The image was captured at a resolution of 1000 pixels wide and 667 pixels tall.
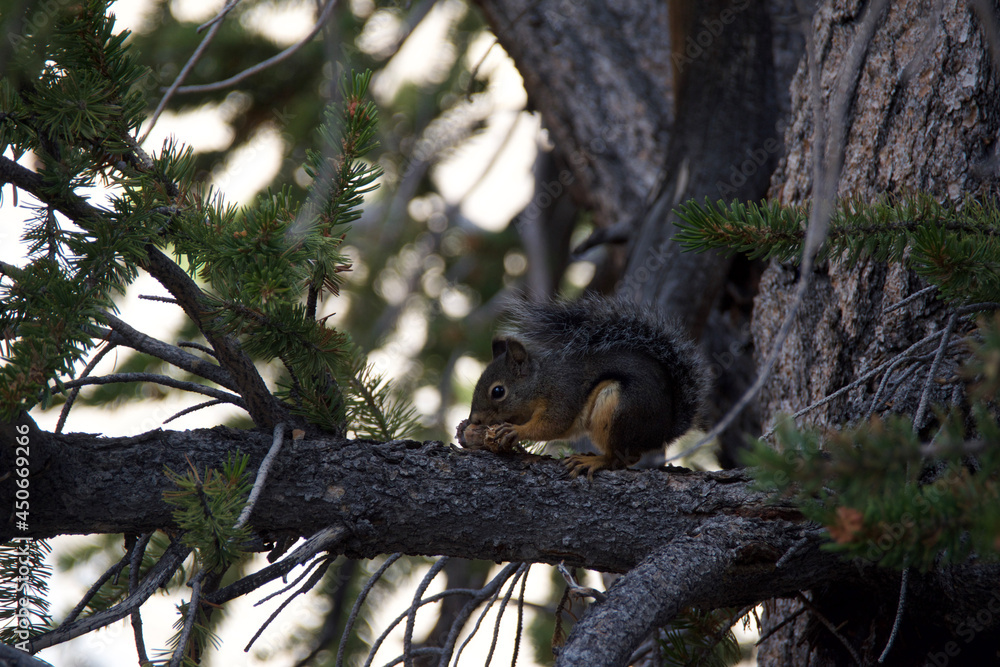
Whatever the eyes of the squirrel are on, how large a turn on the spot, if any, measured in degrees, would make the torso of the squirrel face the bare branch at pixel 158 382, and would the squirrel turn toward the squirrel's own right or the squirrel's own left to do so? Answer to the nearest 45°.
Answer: approximately 45° to the squirrel's own left

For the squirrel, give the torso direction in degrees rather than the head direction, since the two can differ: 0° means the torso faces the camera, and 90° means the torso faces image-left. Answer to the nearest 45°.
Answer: approximately 90°

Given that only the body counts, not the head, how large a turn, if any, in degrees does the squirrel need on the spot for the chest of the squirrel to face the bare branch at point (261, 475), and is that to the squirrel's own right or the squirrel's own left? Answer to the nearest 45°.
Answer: approximately 45° to the squirrel's own left

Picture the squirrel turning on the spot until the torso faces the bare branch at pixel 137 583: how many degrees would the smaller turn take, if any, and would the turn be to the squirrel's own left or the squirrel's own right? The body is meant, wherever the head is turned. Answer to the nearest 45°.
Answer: approximately 45° to the squirrel's own left

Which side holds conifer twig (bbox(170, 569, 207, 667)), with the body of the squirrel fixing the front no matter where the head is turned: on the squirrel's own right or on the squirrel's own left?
on the squirrel's own left

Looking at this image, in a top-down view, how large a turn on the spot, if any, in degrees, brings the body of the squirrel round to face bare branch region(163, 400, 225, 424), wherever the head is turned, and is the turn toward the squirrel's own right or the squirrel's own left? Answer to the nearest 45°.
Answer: approximately 45° to the squirrel's own left
